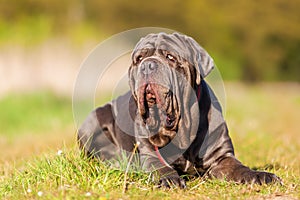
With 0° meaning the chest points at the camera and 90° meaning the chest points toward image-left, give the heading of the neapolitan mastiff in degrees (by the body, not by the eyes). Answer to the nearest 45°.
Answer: approximately 315°
